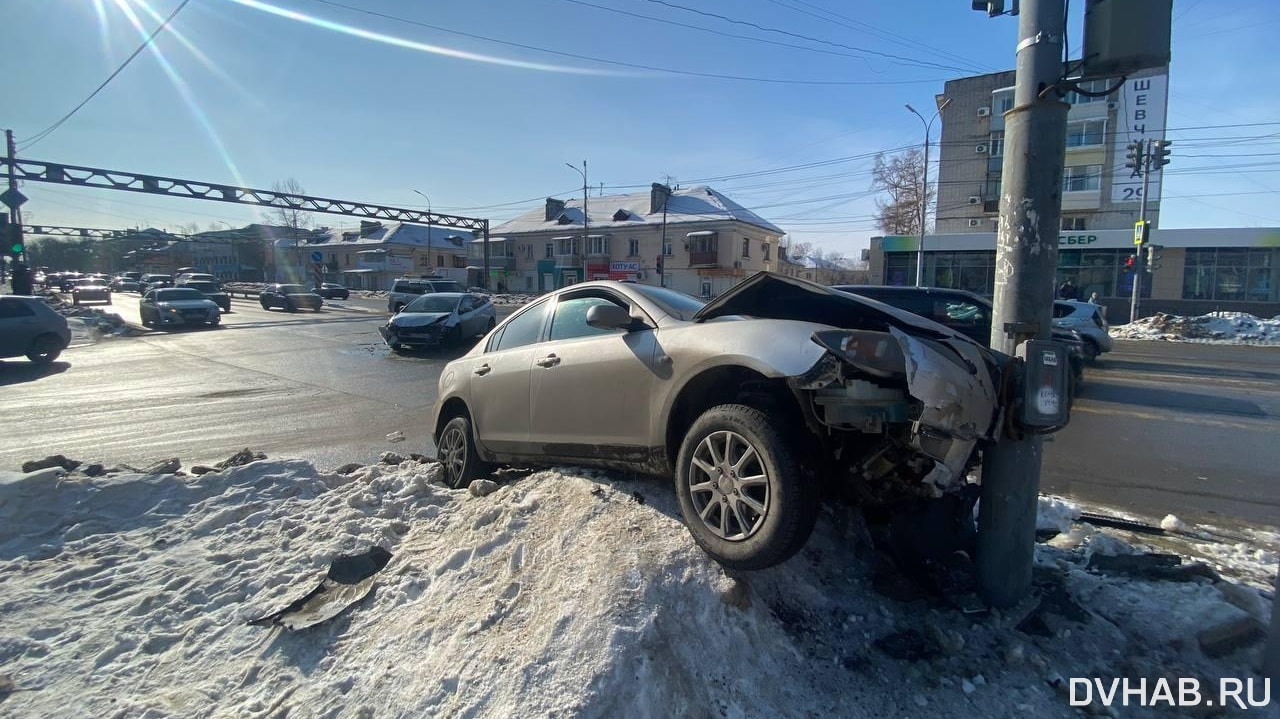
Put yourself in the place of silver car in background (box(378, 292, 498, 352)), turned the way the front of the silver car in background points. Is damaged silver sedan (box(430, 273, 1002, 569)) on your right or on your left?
on your left

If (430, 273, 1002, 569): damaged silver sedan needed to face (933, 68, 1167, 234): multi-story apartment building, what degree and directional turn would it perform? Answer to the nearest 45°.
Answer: approximately 90° to its left

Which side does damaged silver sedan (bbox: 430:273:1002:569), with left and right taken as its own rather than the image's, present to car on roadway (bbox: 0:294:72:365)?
back

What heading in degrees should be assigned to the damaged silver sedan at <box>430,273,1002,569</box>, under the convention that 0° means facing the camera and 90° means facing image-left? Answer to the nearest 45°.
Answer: approximately 315°

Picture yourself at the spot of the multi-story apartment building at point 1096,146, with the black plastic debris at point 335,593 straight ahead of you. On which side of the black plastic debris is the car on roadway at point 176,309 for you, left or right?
right

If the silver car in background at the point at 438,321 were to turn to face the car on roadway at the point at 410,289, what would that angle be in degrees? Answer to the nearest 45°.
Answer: approximately 135° to its right

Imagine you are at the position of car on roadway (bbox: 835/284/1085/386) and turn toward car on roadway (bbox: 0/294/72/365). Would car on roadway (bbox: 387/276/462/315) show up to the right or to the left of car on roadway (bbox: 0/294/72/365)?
right

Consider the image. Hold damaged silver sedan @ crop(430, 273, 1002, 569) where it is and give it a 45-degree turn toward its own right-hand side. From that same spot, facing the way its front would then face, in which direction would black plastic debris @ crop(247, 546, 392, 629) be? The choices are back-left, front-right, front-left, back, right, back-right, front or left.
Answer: right

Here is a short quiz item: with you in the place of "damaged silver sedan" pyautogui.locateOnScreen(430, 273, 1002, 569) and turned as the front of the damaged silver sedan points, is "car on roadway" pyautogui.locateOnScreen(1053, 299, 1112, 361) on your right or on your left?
on your left

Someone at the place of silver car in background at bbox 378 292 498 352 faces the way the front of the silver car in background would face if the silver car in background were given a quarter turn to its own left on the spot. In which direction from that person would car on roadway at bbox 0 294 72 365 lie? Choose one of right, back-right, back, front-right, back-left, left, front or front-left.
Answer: back-right

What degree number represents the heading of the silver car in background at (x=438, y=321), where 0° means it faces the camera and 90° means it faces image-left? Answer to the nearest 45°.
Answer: approximately 45°

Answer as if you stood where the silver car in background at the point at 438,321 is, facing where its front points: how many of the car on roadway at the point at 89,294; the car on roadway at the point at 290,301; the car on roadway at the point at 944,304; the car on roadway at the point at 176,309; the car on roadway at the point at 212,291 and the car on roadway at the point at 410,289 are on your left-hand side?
1

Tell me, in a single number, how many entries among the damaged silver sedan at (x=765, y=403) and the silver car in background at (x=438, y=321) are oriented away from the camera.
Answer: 0

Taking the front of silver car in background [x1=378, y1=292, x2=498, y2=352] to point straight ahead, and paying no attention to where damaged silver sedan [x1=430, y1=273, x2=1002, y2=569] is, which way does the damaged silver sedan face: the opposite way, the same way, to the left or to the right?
to the left
